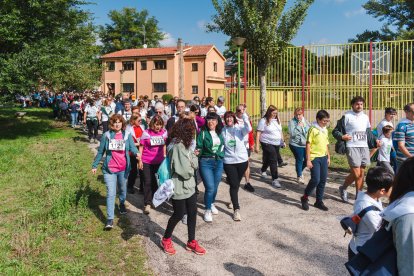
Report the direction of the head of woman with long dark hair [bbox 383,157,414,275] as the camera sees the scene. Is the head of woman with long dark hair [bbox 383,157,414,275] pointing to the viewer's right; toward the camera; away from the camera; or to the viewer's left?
away from the camera

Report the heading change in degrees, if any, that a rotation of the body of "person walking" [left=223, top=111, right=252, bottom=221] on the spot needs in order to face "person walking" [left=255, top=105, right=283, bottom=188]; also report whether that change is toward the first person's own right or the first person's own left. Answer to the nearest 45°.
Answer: approximately 180°

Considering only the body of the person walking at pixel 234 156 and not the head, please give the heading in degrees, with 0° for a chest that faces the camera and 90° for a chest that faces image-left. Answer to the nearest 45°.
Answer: approximately 0°

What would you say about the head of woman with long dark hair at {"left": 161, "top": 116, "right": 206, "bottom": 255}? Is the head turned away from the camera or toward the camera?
away from the camera

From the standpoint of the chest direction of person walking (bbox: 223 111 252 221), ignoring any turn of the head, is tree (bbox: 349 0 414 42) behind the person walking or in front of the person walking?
behind

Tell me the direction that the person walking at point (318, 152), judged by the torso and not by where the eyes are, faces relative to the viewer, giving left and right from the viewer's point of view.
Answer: facing the viewer and to the right of the viewer

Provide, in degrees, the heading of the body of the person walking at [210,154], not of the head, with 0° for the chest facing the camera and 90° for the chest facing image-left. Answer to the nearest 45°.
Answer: approximately 0°
